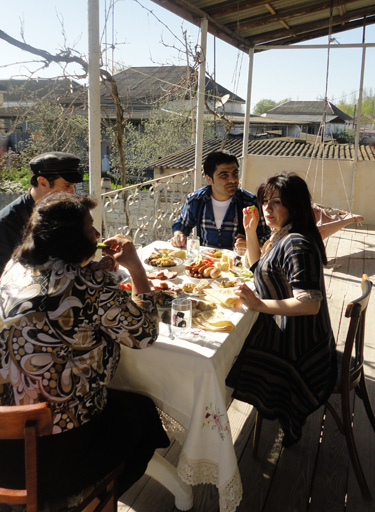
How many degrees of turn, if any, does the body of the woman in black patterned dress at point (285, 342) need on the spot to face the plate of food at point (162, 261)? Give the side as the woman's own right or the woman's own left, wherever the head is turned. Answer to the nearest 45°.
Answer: approximately 45° to the woman's own right

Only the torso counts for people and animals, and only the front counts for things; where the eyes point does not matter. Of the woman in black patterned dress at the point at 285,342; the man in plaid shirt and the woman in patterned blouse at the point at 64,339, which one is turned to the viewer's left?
the woman in black patterned dress

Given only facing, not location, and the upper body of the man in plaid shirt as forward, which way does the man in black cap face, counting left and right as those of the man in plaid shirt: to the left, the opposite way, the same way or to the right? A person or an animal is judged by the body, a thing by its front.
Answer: to the left

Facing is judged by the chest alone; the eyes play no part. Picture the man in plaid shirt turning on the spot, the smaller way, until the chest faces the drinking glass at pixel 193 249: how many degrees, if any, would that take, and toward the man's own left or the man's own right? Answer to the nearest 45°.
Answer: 0° — they already face it

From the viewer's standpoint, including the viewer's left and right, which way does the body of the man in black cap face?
facing to the right of the viewer

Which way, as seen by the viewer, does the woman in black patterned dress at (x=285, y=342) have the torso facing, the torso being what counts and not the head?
to the viewer's left

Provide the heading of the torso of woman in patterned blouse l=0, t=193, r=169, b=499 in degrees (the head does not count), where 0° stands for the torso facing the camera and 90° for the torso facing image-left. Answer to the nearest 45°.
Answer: approximately 225°

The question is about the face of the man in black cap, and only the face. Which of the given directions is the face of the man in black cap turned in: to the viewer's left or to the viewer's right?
to the viewer's right
